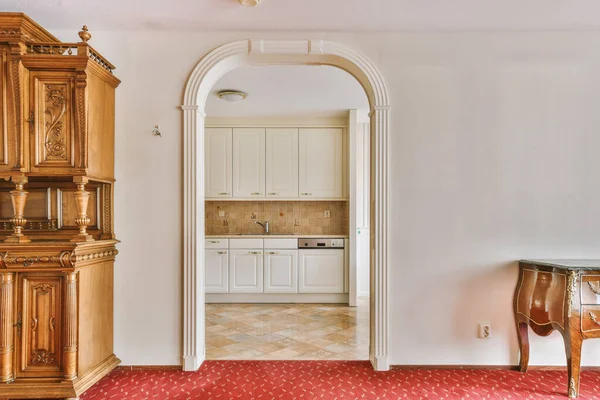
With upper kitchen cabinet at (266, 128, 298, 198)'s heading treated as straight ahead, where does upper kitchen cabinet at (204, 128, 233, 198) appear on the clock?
upper kitchen cabinet at (204, 128, 233, 198) is roughly at 3 o'clock from upper kitchen cabinet at (266, 128, 298, 198).

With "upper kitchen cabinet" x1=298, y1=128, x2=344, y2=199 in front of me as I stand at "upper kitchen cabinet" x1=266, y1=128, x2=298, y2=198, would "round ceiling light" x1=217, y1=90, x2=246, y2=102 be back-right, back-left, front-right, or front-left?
back-right

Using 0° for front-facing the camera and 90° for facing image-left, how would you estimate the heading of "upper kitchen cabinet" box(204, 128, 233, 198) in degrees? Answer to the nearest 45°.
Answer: approximately 0°

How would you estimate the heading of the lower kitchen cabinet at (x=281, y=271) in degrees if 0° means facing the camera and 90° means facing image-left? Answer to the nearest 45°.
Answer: approximately 0°
